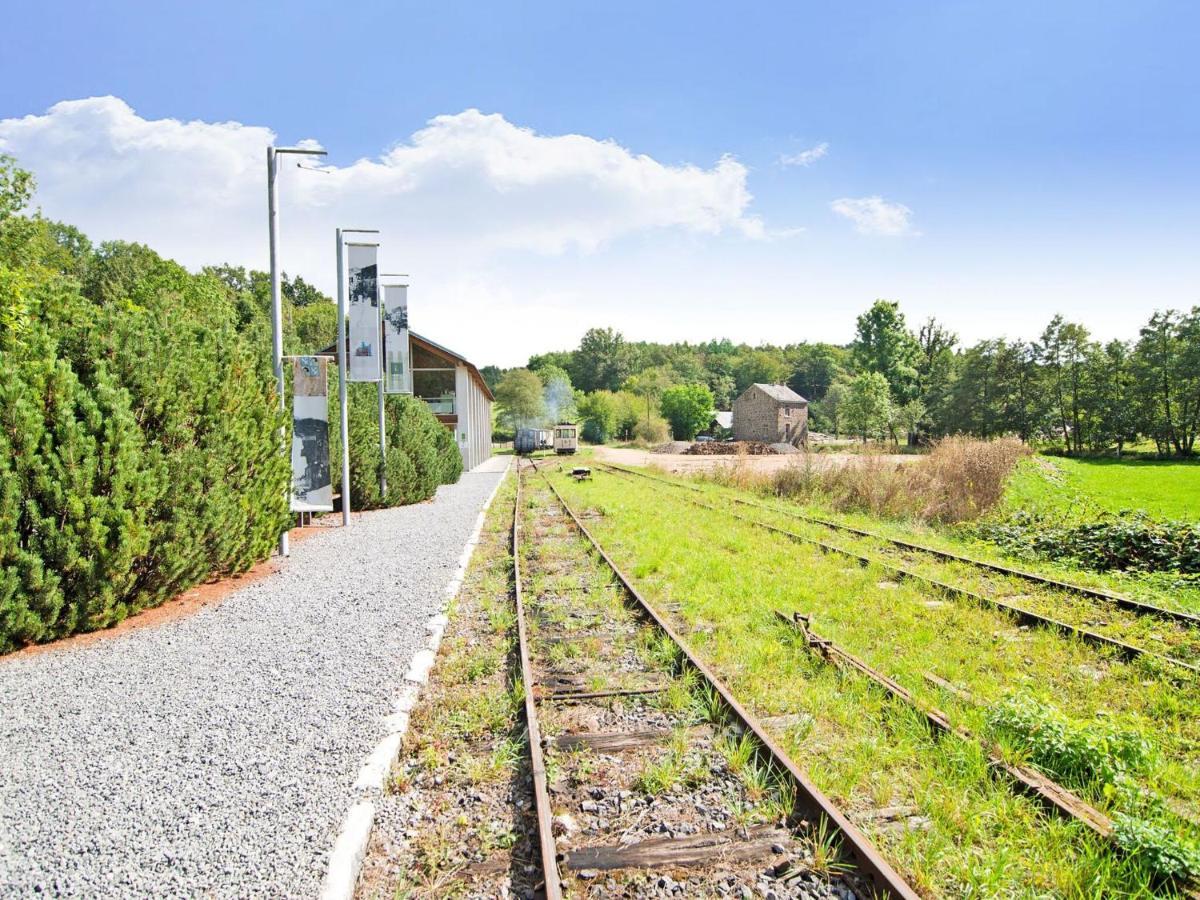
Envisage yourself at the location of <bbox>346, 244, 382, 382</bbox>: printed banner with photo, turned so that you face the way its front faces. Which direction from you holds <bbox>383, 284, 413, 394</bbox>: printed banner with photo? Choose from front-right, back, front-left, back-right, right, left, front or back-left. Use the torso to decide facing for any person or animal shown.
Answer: back

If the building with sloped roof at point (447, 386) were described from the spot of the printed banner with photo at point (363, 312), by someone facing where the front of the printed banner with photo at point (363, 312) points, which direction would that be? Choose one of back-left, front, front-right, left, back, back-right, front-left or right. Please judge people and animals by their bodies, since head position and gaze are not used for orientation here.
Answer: back

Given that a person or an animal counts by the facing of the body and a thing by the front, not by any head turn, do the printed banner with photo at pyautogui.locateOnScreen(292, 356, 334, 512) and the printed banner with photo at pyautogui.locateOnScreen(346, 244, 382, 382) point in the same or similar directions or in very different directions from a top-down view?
same or similar directions

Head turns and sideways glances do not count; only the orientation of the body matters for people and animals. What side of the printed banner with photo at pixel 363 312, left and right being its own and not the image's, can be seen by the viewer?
front

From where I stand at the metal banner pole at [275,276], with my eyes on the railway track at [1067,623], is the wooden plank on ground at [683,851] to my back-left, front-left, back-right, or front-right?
front-right

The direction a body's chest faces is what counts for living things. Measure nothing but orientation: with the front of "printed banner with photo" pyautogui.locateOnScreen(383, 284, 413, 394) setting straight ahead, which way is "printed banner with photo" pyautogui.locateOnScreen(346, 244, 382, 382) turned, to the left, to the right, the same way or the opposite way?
the same way

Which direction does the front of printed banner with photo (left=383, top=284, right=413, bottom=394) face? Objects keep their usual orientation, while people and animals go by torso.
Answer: toward the camera

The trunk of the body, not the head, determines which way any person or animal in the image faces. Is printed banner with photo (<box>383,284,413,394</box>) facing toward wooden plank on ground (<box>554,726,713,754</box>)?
yes

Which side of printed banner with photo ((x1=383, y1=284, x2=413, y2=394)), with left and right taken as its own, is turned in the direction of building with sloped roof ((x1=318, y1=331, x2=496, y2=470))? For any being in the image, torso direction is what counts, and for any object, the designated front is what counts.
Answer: back

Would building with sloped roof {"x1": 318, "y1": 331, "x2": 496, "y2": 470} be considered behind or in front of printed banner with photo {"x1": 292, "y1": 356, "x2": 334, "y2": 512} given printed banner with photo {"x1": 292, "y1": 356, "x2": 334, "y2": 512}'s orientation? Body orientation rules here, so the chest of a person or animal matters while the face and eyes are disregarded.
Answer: behind

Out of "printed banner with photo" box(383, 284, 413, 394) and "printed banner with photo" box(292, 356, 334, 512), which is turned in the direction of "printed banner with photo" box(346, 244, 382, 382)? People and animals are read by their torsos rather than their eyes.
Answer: "printed banner with photo" box(383, 284, 413, 394)

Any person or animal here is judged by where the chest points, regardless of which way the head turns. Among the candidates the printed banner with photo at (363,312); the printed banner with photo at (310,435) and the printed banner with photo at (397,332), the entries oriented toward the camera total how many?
3

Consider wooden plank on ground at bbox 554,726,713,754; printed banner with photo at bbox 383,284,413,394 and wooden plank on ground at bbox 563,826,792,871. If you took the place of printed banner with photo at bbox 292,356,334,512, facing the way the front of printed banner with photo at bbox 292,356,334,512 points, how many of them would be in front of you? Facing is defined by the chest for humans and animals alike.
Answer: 2

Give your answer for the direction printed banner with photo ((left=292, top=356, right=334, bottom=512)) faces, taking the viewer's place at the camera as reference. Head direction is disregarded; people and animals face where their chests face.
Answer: facing the viewer

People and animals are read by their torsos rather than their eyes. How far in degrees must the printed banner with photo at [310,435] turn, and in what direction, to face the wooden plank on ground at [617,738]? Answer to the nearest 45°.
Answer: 0° — it already faces it
